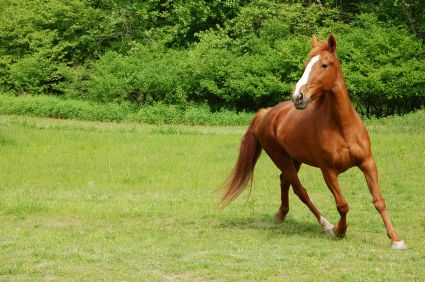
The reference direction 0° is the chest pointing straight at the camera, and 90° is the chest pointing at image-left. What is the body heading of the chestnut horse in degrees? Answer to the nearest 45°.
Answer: approximately 315°
